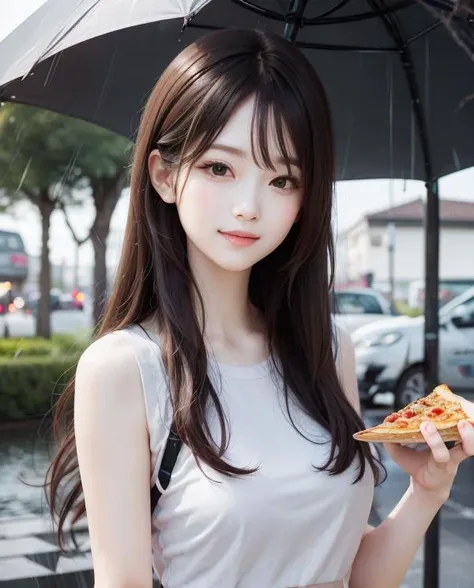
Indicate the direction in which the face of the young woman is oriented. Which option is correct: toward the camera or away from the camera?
toward the camera

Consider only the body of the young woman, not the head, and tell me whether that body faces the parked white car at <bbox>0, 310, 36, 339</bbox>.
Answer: no

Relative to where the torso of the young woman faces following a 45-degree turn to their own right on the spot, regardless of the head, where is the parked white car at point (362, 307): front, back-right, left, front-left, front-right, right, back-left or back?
back

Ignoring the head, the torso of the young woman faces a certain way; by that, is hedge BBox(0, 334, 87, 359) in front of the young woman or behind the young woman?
behind

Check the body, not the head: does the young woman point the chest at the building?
no

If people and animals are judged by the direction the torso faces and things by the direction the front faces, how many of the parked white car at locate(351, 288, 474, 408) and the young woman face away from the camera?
0

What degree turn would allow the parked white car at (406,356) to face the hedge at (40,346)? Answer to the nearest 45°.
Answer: approximately 45° to its right

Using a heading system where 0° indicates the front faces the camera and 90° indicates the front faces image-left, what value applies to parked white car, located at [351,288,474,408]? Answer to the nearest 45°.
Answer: approximately 45°

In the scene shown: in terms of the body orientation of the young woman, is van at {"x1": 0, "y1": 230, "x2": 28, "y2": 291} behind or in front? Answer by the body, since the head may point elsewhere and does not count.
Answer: behind

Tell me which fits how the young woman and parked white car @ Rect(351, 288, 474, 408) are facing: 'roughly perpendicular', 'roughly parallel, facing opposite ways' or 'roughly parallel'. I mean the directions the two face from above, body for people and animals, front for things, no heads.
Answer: roughly perpendicular

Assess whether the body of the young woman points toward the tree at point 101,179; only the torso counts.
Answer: no

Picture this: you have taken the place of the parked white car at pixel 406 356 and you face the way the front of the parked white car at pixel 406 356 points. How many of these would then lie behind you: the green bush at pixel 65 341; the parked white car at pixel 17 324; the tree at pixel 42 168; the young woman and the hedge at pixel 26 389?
0
